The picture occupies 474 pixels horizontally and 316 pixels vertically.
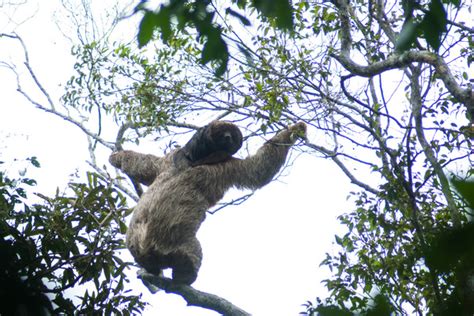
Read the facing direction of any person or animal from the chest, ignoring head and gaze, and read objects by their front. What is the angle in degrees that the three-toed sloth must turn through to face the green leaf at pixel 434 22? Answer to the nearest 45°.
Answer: approximately 135° to its right

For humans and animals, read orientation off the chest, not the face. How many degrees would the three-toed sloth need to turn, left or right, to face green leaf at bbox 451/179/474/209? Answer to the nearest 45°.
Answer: approximately 135° to its right

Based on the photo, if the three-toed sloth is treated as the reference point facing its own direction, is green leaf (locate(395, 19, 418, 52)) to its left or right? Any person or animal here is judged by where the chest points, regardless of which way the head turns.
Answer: on its right

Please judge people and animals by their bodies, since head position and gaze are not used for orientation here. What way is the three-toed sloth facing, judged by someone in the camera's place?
facing away from the viewer and to the right of the viewer
